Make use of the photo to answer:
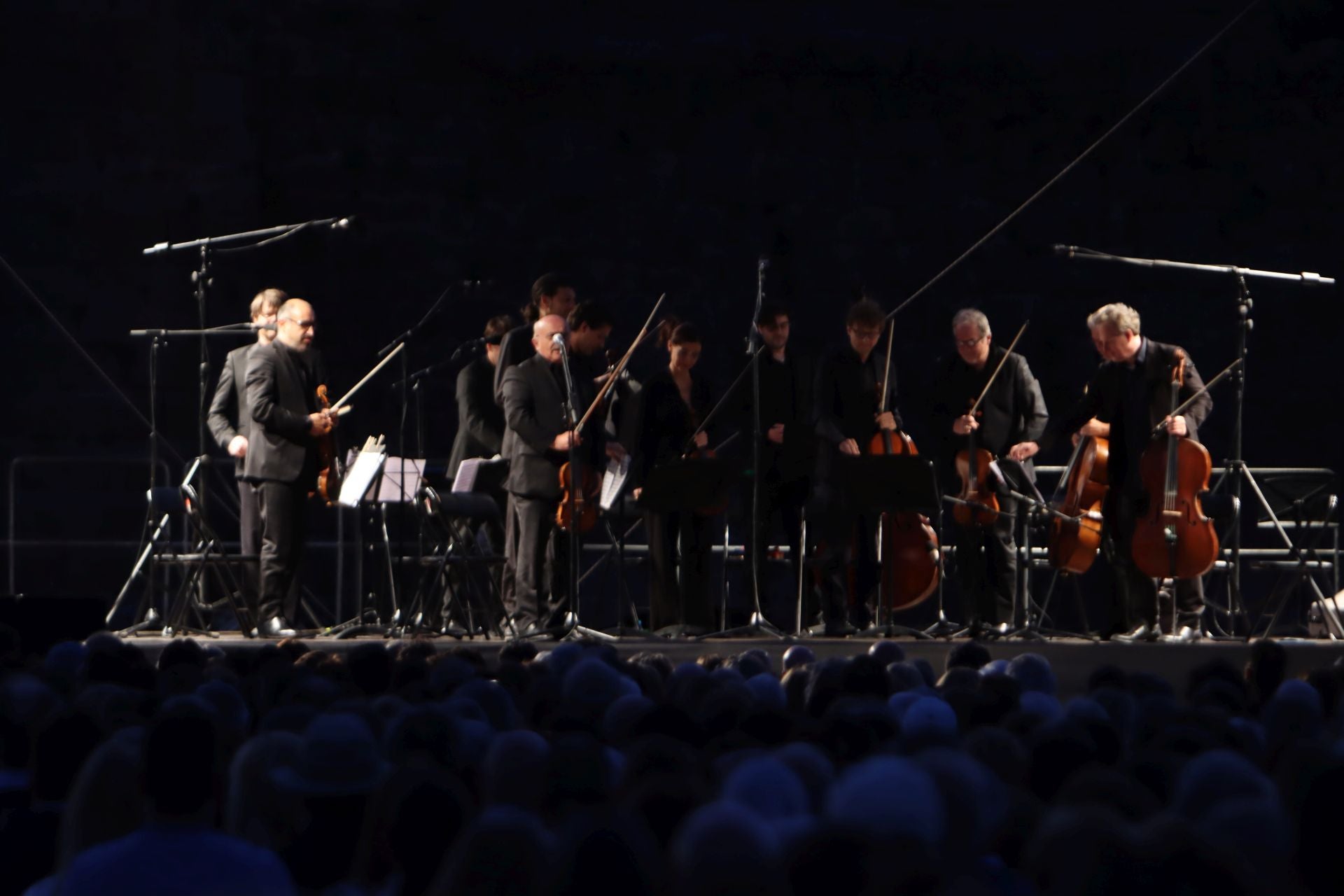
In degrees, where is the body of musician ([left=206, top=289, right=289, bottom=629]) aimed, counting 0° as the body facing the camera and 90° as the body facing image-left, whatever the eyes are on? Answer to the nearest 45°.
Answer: approximately 315°

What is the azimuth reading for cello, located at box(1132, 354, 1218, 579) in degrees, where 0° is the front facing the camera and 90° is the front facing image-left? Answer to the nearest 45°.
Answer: approximately 0°

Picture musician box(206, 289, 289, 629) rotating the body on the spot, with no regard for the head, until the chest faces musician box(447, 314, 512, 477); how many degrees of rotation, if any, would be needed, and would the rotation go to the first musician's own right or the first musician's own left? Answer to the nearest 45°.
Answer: approximately 45° to the first musician's own left

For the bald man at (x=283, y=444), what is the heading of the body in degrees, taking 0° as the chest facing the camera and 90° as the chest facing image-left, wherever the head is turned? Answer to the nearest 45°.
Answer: approximately 315°

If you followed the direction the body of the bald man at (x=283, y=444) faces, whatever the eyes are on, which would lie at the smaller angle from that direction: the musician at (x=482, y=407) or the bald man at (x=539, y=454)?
the bald man

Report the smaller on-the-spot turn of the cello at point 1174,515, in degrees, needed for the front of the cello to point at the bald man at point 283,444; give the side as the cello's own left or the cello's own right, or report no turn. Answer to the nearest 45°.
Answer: approximately 90° to the cello's own right

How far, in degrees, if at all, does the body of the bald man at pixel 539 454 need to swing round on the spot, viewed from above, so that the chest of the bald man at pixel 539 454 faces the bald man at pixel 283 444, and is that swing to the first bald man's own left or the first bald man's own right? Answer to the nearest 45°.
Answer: approximately 135° to the first bald man's own right

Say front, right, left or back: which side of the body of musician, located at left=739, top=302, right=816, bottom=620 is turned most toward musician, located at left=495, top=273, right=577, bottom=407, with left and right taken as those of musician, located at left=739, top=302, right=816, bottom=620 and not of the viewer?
right

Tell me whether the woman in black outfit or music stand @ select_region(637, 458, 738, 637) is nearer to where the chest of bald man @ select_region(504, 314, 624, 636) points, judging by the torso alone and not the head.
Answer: the music stand

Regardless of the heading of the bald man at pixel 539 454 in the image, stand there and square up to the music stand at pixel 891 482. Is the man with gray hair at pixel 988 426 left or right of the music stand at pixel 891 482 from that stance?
left

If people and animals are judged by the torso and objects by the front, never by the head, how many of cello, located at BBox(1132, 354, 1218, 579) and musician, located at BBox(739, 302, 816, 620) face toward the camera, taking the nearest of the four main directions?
2
